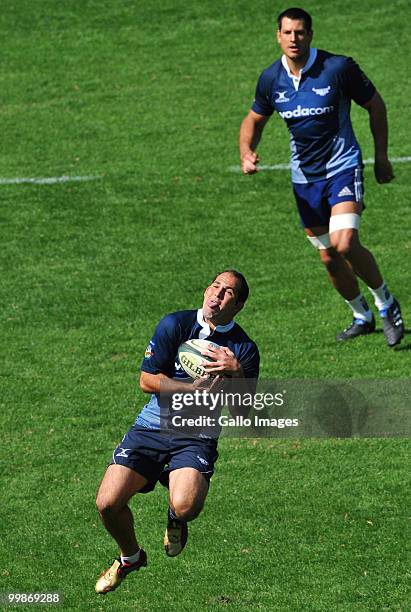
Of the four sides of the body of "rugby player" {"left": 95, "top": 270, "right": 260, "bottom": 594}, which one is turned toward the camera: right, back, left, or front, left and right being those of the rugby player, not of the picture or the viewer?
front

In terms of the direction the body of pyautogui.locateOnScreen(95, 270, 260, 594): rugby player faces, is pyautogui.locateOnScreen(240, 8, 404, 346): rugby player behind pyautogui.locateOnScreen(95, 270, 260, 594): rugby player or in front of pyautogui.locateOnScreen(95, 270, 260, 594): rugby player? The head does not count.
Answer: behind
